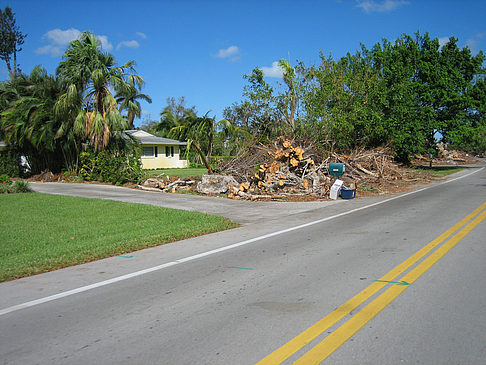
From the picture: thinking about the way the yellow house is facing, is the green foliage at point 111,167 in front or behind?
in front

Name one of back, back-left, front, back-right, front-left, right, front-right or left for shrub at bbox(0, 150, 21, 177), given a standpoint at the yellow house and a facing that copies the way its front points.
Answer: front-right

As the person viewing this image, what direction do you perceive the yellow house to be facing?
facing the viewer

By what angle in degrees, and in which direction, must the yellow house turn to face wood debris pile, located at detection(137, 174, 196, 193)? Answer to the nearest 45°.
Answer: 0° — it already faces it

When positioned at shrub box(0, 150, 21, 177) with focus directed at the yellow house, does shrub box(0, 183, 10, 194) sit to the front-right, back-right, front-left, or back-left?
back-right

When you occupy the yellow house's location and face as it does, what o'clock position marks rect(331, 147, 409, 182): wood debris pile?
The wood debris pile is roughly at 11 o'clock from the yellow house.

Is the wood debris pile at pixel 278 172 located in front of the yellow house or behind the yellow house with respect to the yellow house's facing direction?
in front

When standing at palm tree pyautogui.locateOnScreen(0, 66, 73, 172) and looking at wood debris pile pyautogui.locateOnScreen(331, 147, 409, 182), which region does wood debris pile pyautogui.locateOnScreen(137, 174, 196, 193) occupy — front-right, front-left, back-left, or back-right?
front-right

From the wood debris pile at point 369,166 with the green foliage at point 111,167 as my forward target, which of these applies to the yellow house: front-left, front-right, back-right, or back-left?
front-right

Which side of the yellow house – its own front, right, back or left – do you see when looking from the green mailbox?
front
